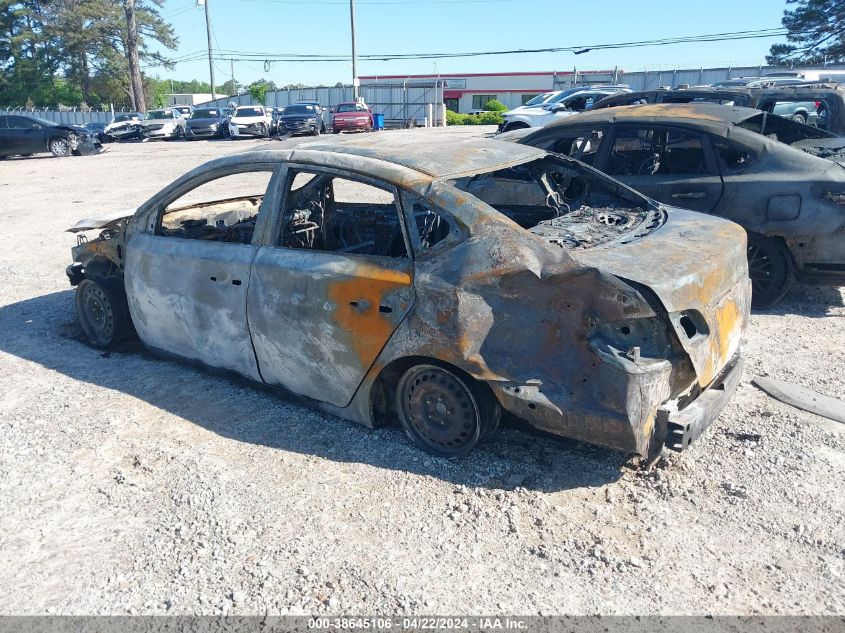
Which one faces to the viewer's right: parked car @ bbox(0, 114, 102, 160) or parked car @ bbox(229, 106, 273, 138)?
parked car @ bbox(0, 114, 102, 160)

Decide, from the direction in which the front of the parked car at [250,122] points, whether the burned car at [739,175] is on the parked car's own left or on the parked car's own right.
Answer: on the parked car's own left

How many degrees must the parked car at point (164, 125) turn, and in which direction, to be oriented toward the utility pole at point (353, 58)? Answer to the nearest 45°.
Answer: approximately 135° to its left

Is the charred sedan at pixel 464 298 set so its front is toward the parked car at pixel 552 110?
no

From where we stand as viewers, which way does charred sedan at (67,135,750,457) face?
facing away from the viewer and to the left of the viewer

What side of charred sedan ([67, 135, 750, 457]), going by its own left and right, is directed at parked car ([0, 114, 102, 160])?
front

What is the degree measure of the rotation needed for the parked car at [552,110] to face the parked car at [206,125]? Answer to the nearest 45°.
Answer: approximately 45° to its right

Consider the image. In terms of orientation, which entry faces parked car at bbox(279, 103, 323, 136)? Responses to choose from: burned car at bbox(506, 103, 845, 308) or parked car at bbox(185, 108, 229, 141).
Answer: the burned car

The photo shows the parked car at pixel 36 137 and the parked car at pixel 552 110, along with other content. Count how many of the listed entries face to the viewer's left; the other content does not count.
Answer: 1

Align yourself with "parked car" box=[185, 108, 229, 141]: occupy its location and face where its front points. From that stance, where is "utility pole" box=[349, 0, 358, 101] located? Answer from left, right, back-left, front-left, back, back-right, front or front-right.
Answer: back

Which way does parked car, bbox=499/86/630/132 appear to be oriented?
to the viewer's left

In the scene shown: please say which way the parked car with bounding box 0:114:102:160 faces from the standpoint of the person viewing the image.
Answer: facing to the right of the viewer

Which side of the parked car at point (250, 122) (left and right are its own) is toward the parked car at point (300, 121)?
left

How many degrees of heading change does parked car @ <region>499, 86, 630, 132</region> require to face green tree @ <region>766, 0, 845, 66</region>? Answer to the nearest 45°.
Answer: approximately 135° to its right

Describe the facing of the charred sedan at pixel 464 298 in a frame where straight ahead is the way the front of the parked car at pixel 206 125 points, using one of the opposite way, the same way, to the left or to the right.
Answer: to the right

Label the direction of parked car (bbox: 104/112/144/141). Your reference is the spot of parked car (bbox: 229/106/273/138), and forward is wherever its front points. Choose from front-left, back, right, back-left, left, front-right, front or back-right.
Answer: right

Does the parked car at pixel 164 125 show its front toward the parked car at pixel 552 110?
no

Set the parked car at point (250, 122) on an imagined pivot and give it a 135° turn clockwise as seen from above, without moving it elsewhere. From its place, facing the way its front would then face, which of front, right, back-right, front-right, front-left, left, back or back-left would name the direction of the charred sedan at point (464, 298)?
back
